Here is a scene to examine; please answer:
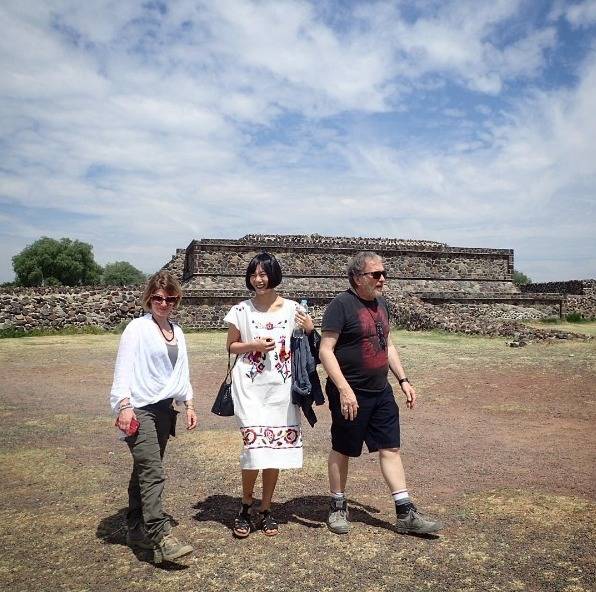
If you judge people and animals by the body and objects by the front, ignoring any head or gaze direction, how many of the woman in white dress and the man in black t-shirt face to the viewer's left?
0

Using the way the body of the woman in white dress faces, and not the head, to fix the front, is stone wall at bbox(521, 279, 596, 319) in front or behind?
behind

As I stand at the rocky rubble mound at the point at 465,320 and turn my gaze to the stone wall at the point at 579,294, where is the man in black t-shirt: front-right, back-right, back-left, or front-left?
back-right

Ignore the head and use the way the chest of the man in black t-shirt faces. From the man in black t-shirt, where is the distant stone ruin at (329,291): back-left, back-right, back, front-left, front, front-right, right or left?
back-left

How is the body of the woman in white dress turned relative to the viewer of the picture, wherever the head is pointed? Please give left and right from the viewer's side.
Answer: facing the viewer

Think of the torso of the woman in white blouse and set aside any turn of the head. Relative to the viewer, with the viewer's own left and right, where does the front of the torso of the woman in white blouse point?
facing the viewer and to the right of the viewer

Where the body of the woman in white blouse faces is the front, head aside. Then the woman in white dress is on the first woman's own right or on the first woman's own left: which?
on the first woman's own left

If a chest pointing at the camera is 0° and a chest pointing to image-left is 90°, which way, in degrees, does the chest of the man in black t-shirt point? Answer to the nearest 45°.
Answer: approximately 315°

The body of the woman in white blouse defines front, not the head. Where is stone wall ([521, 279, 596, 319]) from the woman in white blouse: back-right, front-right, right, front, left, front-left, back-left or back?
left

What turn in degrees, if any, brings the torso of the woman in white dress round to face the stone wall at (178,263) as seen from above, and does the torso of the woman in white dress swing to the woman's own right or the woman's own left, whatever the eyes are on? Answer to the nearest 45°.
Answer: approximately 180°

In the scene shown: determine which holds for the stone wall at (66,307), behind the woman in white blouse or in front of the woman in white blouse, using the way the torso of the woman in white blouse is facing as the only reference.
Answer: behind

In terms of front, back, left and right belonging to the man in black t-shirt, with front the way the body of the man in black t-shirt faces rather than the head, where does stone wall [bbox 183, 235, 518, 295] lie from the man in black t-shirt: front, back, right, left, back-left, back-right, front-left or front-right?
back-left

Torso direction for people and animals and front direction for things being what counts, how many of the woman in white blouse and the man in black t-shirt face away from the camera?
0

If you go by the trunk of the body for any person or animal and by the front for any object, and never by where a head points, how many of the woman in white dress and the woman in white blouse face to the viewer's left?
0

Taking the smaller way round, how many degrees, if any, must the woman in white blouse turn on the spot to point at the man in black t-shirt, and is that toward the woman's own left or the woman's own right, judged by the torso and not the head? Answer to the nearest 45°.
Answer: approximately 45° to the woman's own left

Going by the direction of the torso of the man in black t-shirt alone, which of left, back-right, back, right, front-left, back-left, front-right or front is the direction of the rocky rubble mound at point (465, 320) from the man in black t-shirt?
back-left
